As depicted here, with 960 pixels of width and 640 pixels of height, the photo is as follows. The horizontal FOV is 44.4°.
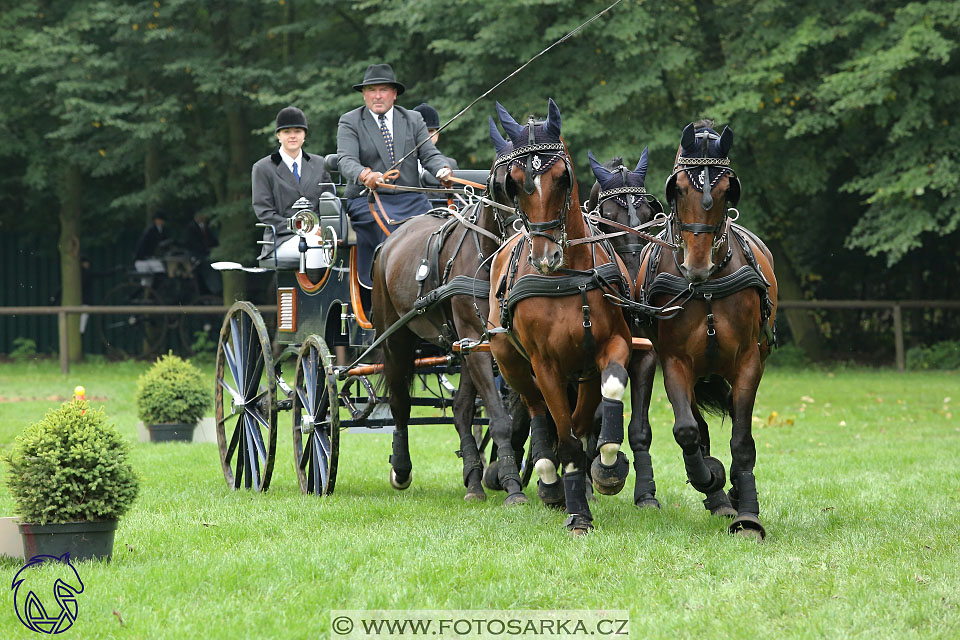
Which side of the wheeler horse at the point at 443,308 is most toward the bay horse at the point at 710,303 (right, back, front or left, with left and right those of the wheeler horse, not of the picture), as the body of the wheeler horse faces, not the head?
front

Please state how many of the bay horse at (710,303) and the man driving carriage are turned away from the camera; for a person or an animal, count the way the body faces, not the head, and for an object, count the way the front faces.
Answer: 0

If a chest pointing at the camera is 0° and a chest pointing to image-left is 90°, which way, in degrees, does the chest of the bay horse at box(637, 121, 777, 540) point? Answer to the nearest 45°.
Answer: approximately 0°

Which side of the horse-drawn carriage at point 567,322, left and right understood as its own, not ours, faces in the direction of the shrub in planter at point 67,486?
right

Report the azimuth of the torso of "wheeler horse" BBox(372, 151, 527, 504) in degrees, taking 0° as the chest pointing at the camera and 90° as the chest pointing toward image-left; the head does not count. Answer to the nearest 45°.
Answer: approximately 315°

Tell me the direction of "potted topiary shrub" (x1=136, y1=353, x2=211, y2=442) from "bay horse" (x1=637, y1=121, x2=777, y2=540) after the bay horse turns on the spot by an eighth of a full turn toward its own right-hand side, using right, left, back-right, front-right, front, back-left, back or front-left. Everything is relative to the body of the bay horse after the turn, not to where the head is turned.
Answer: right

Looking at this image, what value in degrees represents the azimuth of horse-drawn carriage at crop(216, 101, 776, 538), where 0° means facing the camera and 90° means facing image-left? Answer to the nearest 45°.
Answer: approximately 315°

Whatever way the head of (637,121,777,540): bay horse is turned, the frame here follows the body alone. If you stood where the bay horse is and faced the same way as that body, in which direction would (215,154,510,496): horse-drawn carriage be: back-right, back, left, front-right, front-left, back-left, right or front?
back-right

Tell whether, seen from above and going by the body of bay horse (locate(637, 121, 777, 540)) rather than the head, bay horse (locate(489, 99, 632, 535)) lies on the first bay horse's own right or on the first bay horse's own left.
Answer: on the first bay horse's own right
